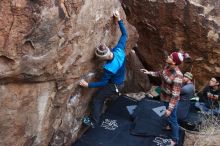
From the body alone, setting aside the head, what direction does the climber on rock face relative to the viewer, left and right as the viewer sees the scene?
facing away from the viewer and to the left of the viewer

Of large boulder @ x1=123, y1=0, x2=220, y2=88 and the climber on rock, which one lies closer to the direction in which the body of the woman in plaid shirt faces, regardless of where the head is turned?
the climber on rock

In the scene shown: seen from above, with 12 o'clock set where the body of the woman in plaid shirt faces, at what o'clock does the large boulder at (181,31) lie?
The large boulder is roughly at 3 o'clock from the woman in plaid shirt.

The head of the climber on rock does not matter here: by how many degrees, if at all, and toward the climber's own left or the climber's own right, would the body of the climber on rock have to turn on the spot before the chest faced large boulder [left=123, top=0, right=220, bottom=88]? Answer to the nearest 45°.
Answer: approximately 90° to the climber's own right

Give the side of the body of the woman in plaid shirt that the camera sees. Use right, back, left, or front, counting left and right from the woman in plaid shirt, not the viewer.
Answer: left

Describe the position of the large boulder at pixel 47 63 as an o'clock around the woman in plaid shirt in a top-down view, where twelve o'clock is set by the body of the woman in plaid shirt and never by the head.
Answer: The large boulder is roughly at 11 o'clock from the woman in plaid shirt.

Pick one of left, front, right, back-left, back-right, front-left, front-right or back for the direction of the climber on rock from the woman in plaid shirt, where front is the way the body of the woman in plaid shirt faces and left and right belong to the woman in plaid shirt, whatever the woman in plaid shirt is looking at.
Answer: front

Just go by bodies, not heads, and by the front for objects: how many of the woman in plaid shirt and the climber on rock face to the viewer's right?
0
